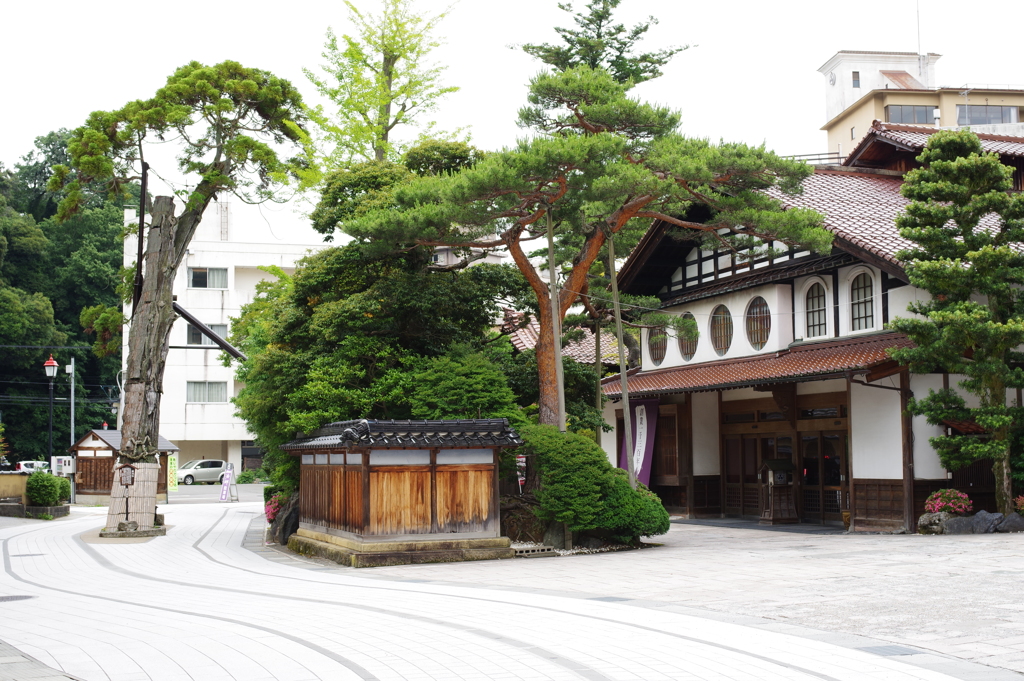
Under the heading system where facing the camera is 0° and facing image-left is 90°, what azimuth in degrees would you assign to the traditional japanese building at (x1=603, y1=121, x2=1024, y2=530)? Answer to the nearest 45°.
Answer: approximately 45°

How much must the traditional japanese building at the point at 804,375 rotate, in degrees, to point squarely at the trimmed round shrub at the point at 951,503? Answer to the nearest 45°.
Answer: approximately 90° to its left

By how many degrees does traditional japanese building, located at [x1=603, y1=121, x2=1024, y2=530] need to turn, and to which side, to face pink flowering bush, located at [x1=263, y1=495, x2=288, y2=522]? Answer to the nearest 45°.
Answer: approximately 45° to its right

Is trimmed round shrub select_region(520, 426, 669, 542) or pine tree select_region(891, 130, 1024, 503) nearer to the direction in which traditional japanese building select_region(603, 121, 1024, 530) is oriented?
the trimmed round shrub

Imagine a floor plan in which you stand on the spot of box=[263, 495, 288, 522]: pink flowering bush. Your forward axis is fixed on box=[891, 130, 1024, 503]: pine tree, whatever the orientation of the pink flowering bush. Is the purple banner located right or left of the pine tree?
left

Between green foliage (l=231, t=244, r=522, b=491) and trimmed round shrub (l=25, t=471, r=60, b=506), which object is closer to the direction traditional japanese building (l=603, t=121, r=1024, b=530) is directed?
the green foliage

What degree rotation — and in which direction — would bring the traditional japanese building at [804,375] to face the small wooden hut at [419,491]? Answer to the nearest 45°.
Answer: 0° — it already faces it

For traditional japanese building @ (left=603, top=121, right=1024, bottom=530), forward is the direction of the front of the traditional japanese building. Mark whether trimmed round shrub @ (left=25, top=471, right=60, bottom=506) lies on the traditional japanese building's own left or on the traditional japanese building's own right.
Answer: on the traditional japanese building's own right
